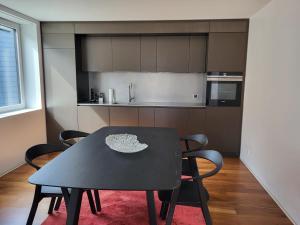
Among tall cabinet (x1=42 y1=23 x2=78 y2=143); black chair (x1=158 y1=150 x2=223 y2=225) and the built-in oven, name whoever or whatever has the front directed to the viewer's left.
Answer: the black chair

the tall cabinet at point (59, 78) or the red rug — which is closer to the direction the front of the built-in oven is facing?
the red rug

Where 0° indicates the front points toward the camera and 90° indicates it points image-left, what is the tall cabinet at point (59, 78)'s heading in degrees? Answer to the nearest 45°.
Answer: approximately 0°

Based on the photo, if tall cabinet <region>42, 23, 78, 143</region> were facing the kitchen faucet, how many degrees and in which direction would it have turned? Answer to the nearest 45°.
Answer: approximately 90° to its left

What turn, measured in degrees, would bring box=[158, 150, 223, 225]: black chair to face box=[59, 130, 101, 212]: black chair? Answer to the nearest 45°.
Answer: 0° — it already faces it

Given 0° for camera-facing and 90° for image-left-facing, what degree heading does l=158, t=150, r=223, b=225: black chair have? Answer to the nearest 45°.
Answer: approximately 90°

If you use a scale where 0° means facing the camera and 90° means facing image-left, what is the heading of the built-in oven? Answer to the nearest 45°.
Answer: approximately 0°

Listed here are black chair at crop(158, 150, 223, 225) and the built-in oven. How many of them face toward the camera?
1

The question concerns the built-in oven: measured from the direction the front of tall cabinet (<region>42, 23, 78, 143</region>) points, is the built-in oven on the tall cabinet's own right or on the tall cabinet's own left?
on the tall cabinet's own left

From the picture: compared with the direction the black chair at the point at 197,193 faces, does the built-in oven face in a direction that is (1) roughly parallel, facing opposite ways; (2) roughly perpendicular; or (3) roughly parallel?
roughly perpendicular
